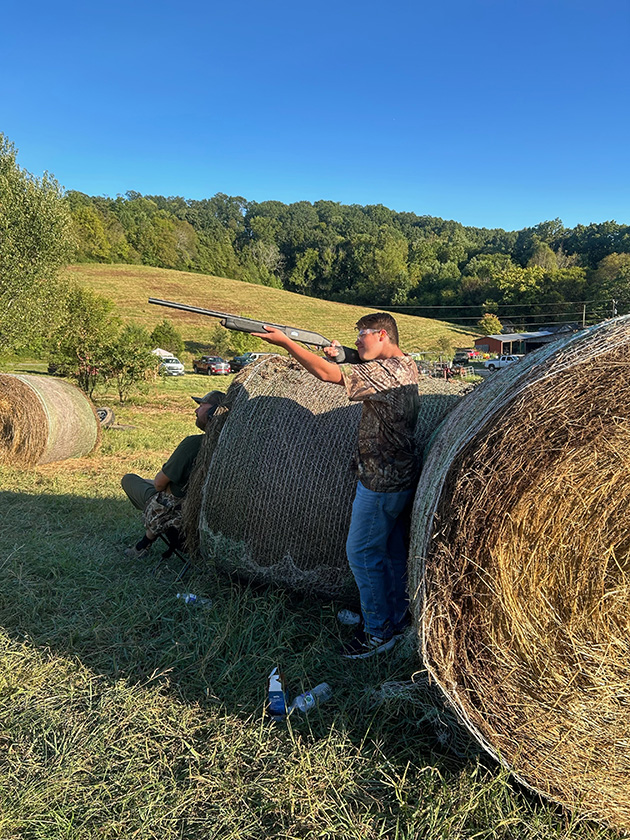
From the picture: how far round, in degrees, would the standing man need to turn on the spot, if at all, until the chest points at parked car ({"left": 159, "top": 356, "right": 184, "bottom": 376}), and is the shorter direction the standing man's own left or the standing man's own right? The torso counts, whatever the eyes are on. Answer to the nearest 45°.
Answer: approximately 90° to the standing man's own right

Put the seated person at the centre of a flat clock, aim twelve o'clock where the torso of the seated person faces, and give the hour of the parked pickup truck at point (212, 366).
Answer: The parked pickup truck is roughly at 3 o'clock from the seated person.

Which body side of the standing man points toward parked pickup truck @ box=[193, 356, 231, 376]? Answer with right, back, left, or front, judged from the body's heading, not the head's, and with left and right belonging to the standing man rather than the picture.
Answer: right

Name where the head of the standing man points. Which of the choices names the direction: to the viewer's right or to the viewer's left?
to the viewer's left

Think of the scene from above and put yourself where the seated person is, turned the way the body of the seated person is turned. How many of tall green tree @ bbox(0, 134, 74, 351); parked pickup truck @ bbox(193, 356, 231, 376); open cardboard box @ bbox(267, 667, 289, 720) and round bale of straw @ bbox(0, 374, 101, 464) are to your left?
1

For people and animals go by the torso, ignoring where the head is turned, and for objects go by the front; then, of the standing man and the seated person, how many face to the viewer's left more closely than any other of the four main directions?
2

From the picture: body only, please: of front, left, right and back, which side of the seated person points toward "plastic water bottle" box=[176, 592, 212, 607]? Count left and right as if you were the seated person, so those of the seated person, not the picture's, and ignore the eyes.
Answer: left

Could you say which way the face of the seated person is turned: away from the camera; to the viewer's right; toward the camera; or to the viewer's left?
to the viewer's left

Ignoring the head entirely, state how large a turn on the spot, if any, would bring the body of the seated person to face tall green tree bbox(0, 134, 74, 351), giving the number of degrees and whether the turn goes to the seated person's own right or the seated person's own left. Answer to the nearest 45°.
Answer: approximately 90° to the seated person's own right

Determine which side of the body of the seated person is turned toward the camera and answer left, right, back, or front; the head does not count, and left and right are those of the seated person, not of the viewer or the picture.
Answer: left

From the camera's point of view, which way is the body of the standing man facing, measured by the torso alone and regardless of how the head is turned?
to the viewer's left
